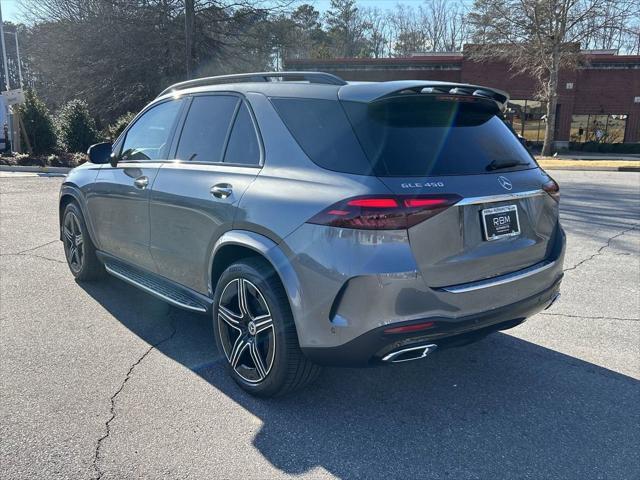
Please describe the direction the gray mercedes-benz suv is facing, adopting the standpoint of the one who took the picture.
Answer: facing away from the viewer and to the left of the viewer

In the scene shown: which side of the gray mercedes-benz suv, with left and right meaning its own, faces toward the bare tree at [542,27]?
right

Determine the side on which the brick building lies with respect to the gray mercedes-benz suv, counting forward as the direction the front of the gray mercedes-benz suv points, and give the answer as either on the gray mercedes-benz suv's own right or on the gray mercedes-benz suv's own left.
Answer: on the gray mercedes-benz suv's own right
